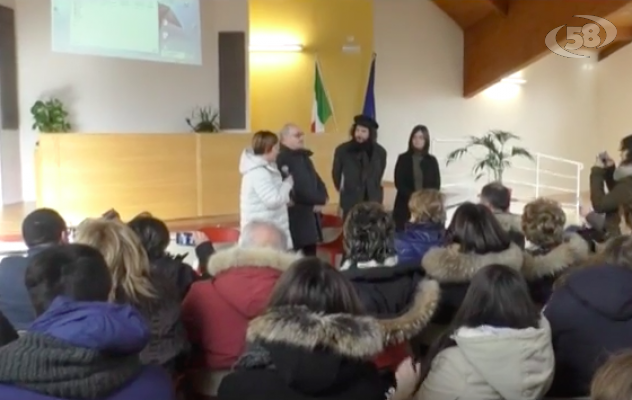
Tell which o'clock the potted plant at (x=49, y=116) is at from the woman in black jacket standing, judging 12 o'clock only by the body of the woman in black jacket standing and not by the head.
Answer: The potted plant is roughly at 4 o'clock from the woman in black jacket standing.

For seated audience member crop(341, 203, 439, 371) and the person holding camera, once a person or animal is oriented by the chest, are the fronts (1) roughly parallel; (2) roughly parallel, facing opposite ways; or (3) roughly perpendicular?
roughly perpendicular

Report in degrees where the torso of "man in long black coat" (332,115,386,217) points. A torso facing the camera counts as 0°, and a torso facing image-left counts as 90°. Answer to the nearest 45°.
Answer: approximately 0°

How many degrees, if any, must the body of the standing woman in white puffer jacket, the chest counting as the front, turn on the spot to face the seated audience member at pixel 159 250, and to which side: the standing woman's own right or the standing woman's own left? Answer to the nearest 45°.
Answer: approximately 90° to the standing woman's own right

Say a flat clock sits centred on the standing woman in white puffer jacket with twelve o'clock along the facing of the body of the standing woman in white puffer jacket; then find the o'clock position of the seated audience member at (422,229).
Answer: The seated audience member is roughly at 2 o'clock from the standing woman in white puffer jacket.

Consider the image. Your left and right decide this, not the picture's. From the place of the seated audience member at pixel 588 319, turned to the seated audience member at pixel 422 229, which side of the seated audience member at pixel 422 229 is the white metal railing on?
right

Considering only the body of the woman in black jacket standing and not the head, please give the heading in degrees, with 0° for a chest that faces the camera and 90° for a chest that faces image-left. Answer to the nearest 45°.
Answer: approximately 0°

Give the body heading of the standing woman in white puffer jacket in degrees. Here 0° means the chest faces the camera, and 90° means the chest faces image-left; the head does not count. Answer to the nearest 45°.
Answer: approximately 270°

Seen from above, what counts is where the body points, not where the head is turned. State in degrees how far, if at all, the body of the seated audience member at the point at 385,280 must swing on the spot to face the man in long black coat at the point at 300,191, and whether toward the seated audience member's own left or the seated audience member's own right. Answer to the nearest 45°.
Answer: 0° — they already face them

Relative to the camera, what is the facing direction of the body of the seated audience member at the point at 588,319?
away from the camera

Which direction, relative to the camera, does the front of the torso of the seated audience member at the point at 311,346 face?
away from the camera

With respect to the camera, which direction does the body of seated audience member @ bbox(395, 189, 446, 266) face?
away from the camera

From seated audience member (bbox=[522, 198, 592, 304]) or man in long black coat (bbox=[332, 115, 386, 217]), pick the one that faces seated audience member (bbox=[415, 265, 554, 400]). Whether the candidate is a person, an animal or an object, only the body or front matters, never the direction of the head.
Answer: the man in long black coat

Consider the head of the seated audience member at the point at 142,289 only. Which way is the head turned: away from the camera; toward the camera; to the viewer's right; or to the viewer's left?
away from the camera

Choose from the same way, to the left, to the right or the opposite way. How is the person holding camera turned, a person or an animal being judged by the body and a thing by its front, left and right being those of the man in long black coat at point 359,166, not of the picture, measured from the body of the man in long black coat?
to the right
